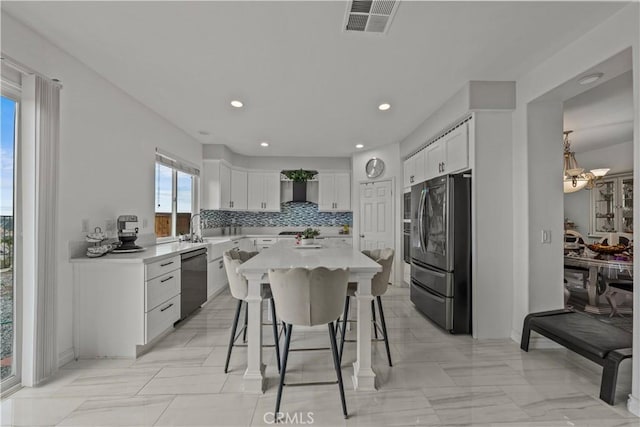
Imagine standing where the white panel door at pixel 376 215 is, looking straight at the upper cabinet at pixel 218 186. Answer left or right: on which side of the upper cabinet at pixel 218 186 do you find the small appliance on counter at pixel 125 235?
left

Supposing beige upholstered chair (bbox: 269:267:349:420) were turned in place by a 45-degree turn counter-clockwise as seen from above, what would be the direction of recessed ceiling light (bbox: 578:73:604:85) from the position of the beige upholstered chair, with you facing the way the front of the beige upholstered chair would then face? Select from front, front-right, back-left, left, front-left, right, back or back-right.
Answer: back-right

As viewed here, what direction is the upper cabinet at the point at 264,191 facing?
toward the camera

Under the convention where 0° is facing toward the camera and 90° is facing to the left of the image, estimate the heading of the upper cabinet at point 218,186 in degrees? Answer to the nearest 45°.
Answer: approximately 315°

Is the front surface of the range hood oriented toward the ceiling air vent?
yes

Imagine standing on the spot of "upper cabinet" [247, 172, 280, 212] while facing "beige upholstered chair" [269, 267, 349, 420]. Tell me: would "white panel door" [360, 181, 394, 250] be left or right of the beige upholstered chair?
left

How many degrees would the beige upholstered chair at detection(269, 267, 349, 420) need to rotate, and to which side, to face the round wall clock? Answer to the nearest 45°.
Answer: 0° — it already faces it

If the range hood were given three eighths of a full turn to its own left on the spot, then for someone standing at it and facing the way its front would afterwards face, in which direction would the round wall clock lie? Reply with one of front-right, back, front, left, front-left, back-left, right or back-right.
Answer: right

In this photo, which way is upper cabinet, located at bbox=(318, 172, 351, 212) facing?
toward the camera

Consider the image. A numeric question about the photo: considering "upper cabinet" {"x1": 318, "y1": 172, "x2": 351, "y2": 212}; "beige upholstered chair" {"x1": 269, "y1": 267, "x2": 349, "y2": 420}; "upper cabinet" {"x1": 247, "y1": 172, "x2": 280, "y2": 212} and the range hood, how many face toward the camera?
3

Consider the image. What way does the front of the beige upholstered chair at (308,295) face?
away from the camera

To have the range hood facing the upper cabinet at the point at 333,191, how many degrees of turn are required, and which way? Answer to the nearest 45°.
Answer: approximately 90° to its left

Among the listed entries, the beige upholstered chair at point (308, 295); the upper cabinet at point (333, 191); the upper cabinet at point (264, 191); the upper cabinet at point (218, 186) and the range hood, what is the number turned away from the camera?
1

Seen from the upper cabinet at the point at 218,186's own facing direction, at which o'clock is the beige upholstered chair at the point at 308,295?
The beige upholstered chair is roughly at 1 o'clock from the upper cabinet.

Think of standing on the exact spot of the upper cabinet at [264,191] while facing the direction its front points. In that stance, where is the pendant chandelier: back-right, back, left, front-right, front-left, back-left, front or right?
front-left

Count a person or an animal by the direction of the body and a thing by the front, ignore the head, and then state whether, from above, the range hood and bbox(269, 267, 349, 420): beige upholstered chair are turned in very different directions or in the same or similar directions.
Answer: very different directions

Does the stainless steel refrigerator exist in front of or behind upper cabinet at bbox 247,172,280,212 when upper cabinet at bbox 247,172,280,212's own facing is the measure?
in front

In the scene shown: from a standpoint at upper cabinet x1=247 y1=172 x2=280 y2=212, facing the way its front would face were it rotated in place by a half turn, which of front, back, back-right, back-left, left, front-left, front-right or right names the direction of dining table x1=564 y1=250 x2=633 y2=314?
back-right

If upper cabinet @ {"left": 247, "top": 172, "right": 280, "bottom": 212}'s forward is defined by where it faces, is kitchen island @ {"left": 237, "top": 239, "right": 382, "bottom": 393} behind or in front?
in front
